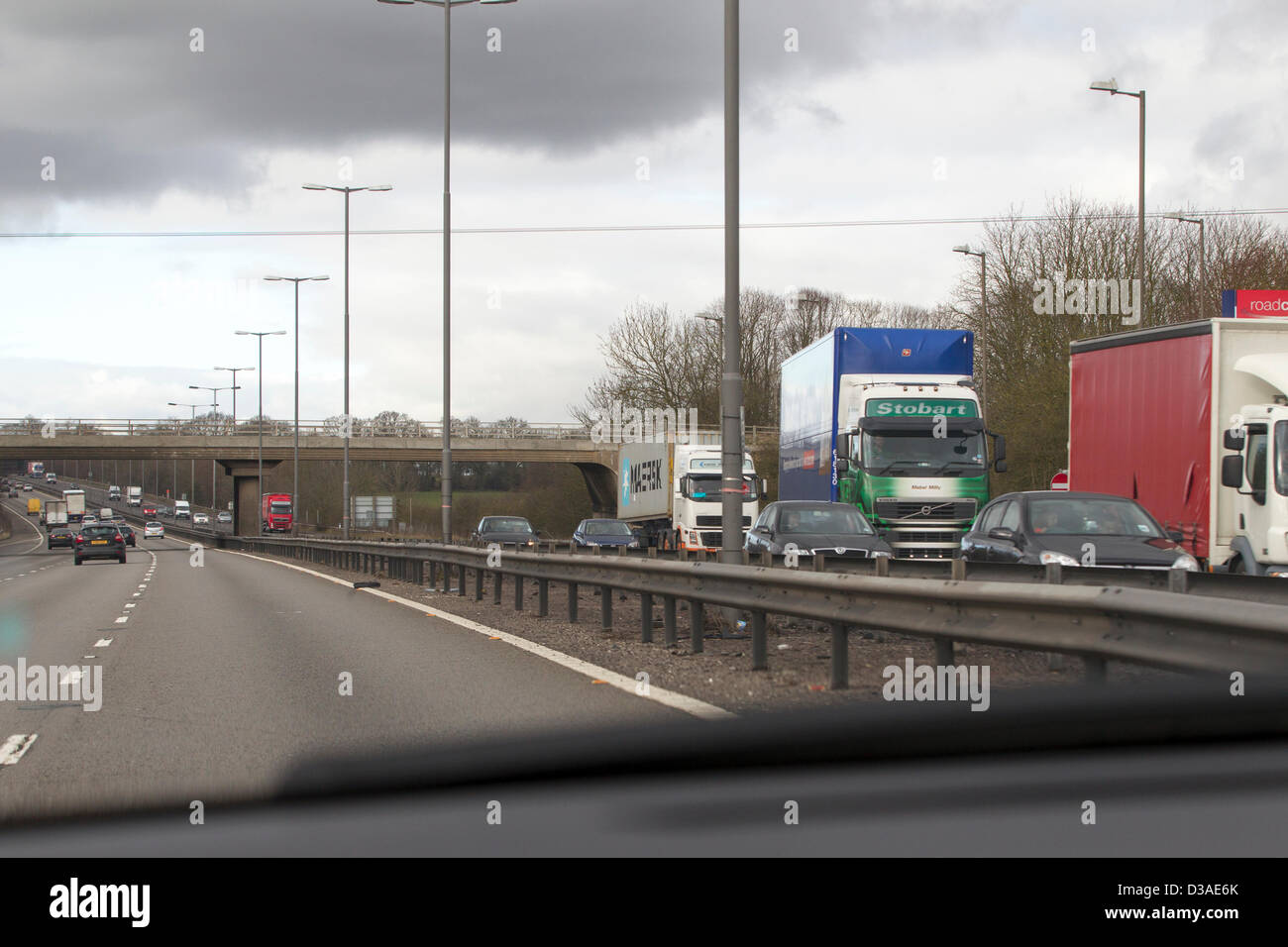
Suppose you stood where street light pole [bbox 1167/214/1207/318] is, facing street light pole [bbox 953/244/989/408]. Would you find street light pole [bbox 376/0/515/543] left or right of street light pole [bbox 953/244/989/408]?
left

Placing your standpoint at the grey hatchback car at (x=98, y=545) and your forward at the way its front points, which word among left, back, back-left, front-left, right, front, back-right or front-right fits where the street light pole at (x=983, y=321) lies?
back-right

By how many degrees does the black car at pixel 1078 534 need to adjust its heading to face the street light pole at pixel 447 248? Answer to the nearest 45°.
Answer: approximately 180°

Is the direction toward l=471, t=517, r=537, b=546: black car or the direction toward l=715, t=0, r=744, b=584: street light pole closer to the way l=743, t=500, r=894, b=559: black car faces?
the street light pole

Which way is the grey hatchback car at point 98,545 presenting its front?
away from the camera

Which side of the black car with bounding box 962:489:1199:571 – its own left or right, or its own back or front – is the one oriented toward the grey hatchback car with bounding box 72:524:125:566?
back

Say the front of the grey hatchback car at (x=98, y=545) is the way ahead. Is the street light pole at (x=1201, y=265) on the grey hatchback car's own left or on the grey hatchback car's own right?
on the grey hatchback car's own right

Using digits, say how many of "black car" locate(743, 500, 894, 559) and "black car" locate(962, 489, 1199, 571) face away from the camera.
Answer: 0

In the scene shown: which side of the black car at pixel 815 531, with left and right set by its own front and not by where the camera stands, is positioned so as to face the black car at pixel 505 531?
back

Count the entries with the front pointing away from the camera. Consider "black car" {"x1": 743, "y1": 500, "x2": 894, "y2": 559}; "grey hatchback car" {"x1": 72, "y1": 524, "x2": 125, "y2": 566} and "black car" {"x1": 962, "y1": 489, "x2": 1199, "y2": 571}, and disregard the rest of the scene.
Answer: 1

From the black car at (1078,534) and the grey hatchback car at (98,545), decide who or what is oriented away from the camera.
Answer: the grey hatchback car

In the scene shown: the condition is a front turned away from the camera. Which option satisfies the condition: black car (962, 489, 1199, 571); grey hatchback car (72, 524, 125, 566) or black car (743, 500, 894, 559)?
the grey hatchback car

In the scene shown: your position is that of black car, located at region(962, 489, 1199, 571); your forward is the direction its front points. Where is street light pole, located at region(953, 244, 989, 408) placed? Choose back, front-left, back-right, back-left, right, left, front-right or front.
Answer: back-left

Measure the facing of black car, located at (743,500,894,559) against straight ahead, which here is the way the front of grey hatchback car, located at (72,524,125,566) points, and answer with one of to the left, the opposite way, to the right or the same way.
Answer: the opposite way

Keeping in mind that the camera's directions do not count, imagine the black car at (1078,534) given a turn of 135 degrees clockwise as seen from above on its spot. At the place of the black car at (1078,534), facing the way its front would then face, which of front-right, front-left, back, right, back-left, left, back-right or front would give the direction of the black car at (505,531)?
front-right

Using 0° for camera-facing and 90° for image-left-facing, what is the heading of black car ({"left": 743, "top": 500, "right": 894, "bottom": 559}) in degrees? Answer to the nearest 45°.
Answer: approximately 315°
